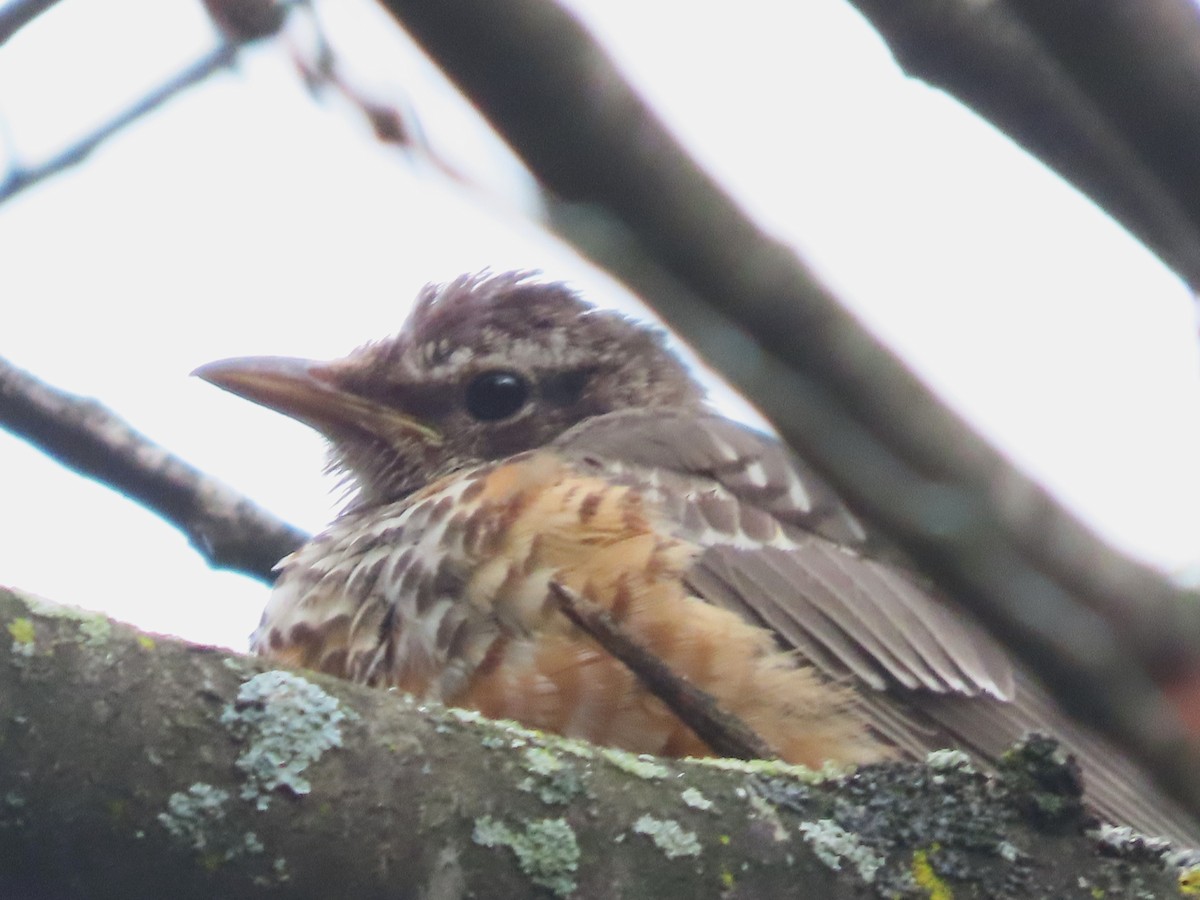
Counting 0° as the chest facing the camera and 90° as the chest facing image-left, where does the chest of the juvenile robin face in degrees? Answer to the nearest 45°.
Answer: approximately 90°

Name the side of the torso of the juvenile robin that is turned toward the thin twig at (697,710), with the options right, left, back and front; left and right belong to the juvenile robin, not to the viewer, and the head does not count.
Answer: left

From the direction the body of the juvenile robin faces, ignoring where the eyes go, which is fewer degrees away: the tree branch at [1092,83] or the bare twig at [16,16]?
the bare twig

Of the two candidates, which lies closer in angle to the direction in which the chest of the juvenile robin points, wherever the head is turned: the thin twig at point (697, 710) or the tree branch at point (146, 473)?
the tree branch
